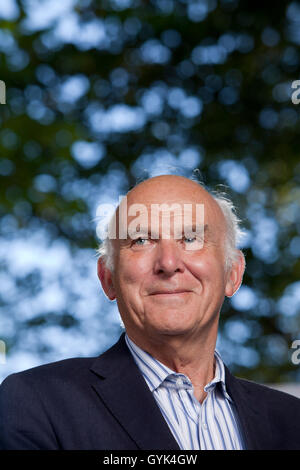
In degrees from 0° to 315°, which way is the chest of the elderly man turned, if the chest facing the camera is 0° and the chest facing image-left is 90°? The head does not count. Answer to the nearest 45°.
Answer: approximately 315°
